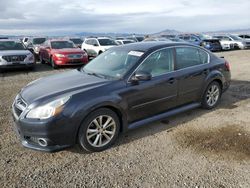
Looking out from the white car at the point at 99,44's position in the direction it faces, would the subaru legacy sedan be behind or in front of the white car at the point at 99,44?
in front

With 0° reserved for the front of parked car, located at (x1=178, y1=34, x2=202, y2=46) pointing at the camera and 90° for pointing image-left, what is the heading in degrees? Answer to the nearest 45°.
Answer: approximately 315°

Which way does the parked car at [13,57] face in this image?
toward the camera

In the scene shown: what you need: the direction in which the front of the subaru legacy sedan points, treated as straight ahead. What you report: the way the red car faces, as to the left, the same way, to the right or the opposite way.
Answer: to the left

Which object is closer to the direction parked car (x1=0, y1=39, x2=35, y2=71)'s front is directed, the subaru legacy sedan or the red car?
the subaru legacy sedan

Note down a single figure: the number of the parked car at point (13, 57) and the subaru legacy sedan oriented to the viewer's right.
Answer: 0

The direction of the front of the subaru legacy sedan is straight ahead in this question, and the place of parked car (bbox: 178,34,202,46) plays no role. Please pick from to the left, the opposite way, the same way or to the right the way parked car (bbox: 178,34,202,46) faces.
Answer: to the left

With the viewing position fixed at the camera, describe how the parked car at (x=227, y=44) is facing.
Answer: facing the viewer and to the right of the viewer

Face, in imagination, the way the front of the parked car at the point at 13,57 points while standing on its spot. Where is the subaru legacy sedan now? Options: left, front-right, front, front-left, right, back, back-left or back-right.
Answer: front

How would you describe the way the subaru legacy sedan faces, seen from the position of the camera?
facing the viewer and to the left of the viewer

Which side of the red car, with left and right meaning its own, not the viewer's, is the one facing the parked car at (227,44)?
left

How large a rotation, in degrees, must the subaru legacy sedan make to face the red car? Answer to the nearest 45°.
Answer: approximately 135° to its right

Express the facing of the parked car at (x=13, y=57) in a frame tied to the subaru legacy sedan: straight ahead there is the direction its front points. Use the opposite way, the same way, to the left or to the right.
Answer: to the left
